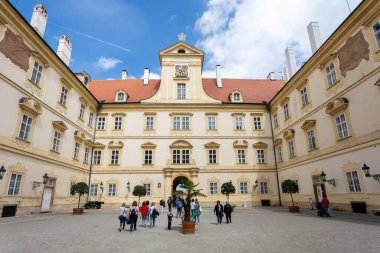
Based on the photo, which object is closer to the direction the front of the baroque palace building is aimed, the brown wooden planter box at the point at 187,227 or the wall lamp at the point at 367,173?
the brown wooden planter box

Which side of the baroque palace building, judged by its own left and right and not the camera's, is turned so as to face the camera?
front

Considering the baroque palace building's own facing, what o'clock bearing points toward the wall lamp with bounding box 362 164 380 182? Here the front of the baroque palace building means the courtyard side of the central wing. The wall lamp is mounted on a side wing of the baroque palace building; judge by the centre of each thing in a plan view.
The wall lamp is roughly at 10 o'clock from the baroque palace building.

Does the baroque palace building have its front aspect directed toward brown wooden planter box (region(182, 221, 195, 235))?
yes
